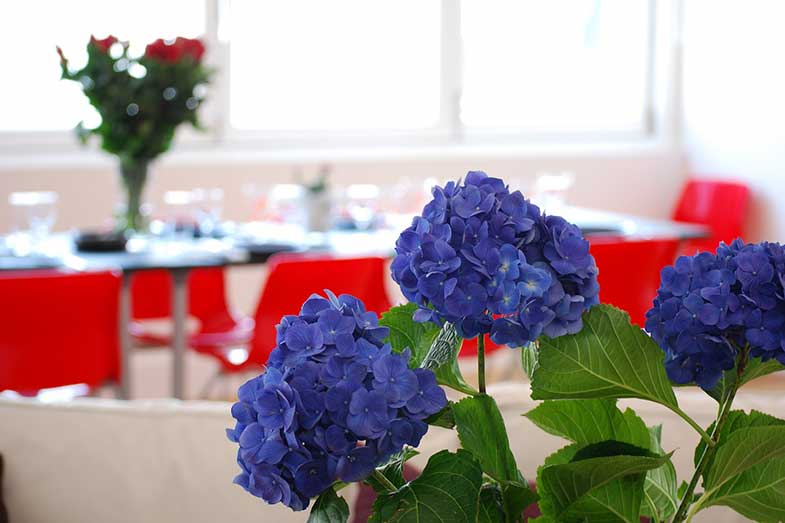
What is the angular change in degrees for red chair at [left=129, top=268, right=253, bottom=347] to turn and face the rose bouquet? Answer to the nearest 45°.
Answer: approximately 45° to its right

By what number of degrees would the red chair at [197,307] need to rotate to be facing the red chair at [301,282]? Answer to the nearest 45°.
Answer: approximately 45° to its right
